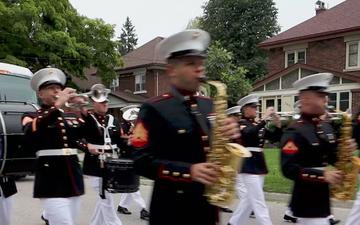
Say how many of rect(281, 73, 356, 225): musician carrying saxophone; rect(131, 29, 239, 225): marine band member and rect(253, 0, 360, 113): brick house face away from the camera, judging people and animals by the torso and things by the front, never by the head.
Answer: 0

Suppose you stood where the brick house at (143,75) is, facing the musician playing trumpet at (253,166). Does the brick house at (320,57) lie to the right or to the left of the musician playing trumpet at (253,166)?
left

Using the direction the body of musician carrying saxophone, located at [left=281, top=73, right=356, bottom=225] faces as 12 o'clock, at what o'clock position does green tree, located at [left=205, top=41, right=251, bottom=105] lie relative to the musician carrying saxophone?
The green tree is roughly at 7 o'clock from the musician carrying saxophone.

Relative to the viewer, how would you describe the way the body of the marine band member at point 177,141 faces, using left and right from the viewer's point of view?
facing the viewer and to the right of the viewer

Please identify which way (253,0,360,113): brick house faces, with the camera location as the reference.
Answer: facing the viewer and to the left of the viewer

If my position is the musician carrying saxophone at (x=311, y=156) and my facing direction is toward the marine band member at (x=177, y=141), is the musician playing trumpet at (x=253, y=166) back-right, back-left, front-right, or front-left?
back-right

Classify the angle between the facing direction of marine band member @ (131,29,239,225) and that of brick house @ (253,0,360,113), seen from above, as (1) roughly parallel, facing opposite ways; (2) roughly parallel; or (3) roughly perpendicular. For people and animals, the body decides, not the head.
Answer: roughly perpendicular

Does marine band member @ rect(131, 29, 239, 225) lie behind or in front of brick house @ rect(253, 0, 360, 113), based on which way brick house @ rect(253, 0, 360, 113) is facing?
in front
